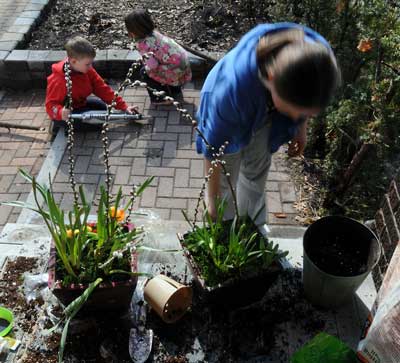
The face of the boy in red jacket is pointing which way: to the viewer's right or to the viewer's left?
to the viewer's right

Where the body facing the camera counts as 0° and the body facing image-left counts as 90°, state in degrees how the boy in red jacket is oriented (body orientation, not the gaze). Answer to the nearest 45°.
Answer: approximately 315°

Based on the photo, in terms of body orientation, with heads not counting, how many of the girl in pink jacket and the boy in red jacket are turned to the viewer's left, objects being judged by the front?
1

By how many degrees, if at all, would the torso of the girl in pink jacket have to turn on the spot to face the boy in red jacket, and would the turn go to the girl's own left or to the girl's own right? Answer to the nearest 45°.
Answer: approximately 45° to the girl's own left

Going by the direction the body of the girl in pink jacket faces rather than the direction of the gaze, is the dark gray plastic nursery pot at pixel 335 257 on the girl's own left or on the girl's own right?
on the girl's own left

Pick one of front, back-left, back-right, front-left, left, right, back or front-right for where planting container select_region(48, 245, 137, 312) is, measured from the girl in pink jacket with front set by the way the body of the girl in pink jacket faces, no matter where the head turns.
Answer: left

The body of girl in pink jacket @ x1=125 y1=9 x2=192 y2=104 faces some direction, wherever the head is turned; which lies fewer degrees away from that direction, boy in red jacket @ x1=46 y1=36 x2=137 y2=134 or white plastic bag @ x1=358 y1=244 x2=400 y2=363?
the boy in red jacket

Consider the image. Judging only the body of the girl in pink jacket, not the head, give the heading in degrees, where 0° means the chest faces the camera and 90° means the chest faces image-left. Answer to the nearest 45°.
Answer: approximately 90°

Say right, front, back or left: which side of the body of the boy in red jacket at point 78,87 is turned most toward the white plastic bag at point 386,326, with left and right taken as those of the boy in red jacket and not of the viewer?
front

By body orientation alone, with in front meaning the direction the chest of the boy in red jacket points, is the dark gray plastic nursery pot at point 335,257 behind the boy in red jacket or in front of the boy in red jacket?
in front

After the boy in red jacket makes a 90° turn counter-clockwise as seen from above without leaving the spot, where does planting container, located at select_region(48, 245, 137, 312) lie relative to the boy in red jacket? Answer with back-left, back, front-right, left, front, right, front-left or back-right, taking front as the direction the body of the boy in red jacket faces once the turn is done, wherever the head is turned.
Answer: back-right

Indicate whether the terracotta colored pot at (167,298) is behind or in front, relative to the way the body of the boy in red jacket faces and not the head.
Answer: in front
